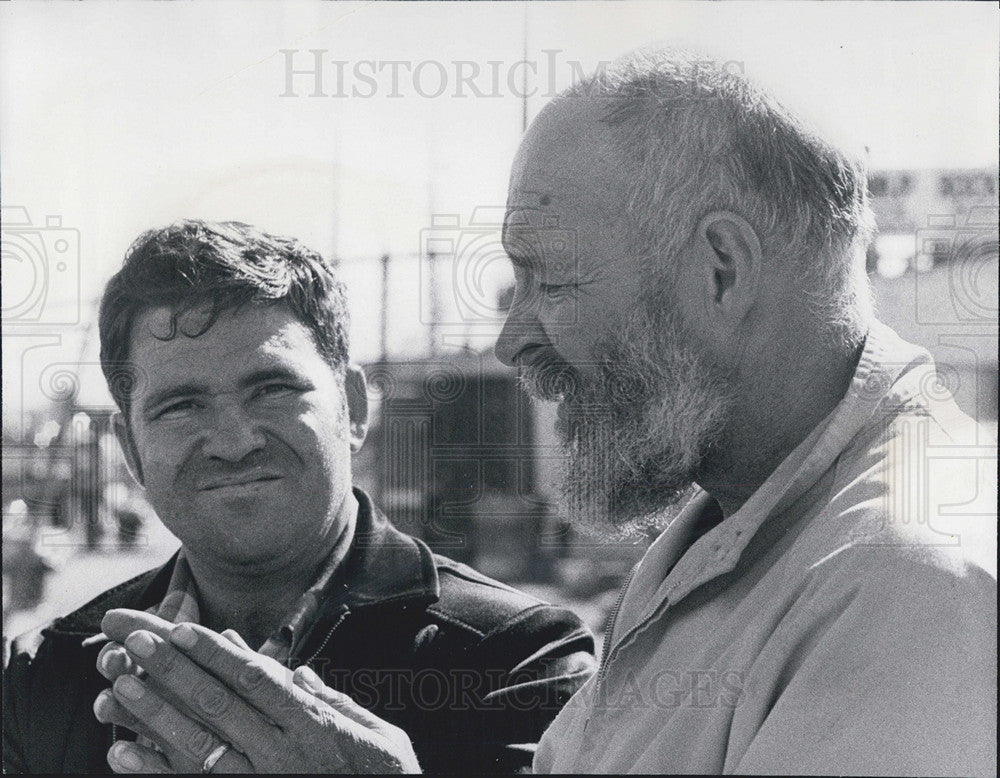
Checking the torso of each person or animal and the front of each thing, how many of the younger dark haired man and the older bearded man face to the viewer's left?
1

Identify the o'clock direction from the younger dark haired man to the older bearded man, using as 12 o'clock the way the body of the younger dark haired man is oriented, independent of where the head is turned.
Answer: The older bearded man is roughly at 10 o'clock from the younger dark haired man.

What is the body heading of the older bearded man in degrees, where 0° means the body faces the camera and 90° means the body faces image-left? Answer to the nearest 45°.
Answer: approximately 90°

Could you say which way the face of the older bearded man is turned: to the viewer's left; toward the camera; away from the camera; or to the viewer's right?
to the viewer's left

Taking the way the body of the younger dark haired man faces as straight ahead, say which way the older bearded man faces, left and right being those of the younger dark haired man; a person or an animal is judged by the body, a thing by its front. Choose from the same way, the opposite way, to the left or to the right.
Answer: to the right

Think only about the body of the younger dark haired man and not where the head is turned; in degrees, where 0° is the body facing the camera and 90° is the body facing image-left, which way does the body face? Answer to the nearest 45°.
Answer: approximately 0°
